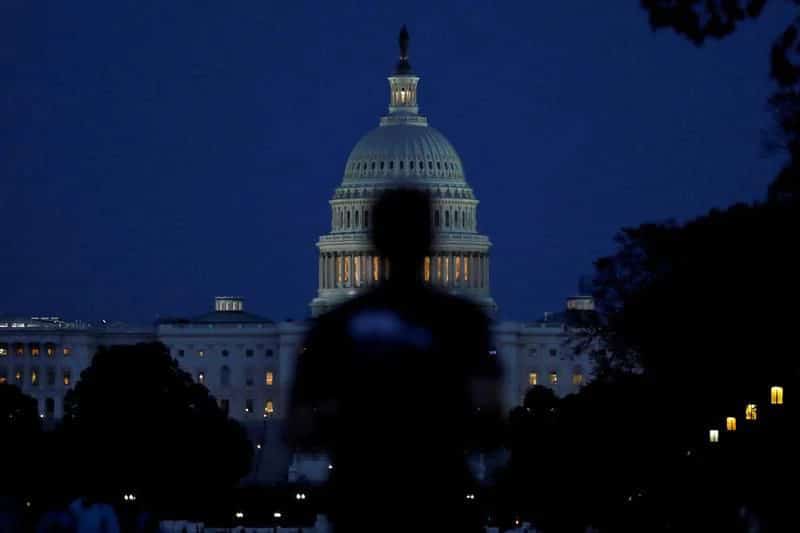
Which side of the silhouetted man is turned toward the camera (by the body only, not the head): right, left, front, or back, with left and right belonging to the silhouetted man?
back
